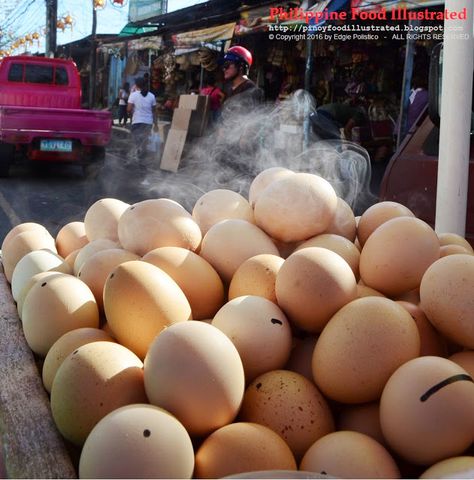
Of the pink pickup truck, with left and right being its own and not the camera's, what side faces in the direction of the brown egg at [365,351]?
back

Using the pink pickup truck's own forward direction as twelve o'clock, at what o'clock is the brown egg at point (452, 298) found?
The brown egg is roughly at 6 o'clock from the pink pickup truck.

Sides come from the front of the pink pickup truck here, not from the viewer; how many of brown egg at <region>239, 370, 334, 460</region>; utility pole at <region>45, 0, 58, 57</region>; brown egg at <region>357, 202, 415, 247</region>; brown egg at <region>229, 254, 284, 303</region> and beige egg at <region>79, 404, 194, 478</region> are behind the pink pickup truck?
4

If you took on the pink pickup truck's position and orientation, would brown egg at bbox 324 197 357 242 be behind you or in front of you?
behind

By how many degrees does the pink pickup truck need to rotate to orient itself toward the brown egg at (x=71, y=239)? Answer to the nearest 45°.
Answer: approximately 180°

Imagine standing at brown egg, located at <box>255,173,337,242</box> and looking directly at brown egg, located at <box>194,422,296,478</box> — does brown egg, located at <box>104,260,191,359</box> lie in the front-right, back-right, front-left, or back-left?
front-right

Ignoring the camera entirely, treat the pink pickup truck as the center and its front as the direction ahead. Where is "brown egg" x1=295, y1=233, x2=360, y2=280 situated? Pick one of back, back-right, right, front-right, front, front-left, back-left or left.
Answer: back

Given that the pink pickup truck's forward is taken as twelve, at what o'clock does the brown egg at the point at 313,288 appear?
The brown egg is roughly at 6 o'clock from the pink pickup truck.

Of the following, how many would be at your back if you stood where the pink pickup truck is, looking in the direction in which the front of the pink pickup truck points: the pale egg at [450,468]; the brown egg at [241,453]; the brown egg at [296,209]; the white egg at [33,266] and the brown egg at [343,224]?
5

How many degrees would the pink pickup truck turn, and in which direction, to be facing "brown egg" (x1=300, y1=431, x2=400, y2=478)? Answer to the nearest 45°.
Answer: approximately 180°

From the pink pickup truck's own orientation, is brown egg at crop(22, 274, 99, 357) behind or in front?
behind

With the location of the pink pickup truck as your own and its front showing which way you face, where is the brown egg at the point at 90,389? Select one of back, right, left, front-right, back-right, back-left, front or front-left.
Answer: back

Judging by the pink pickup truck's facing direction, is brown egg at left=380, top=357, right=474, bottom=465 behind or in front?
behind

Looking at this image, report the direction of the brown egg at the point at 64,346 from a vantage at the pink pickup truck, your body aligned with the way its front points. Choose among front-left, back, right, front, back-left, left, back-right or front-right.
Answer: back

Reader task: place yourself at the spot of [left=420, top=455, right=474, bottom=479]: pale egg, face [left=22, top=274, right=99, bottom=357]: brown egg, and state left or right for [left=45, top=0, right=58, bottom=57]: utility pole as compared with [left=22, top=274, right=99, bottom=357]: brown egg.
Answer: right

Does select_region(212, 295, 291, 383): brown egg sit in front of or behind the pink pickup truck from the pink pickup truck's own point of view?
behind

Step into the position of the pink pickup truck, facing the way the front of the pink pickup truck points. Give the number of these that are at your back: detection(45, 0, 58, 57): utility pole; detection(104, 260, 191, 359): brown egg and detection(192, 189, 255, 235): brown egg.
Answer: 2

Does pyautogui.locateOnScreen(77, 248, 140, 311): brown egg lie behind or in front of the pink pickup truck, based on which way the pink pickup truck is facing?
behind

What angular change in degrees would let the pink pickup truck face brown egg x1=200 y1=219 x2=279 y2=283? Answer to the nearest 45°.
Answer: approximately 180°

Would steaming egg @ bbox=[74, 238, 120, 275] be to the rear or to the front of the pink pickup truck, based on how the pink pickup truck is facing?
to the rear

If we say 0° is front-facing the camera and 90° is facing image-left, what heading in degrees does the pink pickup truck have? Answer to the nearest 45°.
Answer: approximately 180°

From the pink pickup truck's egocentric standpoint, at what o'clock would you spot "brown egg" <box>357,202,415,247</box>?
The brown egg is roughly at 6 o'clock from the pink pickup truck.
